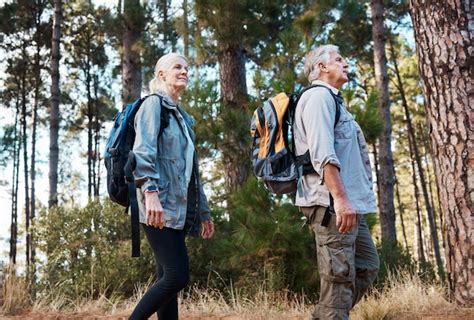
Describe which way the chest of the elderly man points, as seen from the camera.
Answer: to the viewer's right

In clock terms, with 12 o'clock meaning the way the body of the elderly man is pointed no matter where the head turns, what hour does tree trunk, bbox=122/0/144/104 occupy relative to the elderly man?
The tree trunk is roughly at 8 o'clock from the elderly man.

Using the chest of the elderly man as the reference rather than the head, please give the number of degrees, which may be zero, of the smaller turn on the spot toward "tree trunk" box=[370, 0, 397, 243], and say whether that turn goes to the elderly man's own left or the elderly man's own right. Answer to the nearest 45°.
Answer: approximately 90° to the elderly man's own left

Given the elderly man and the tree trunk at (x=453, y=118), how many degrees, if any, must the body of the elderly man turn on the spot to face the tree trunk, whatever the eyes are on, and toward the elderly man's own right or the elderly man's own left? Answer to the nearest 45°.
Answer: approximately 45° to the elderly man's own left

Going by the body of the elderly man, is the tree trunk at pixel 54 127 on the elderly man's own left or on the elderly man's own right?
on the elderly man's own left

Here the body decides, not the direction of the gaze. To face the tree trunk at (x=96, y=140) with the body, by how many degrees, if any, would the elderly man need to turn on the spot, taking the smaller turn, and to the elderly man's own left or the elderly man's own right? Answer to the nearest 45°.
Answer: approximately 135° to the elderly man's own left

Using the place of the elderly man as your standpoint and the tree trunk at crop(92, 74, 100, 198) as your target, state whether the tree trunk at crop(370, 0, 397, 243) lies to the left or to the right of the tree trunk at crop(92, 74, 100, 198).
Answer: right

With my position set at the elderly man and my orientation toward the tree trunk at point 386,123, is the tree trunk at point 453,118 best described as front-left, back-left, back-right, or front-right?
front-right

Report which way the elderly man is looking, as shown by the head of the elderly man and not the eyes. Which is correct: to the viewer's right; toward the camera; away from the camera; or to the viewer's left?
to the viewer's right

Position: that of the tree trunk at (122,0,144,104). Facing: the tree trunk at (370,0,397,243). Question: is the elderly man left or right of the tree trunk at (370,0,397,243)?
right

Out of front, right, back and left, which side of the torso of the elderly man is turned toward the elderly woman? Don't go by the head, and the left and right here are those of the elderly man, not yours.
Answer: back
